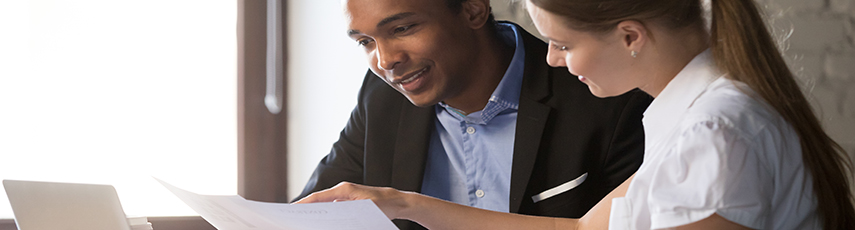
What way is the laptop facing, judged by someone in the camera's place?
facing away from the viewer and to the right of the viewer

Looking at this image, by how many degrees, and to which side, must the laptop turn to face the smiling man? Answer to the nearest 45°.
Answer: approximately 45° to its right

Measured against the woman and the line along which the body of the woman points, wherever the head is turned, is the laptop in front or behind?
in front

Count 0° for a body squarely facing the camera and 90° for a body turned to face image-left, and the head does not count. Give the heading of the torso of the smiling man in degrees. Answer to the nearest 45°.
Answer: approximately 45°

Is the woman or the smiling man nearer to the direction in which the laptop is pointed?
the smiling man

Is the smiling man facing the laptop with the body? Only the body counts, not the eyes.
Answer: yes

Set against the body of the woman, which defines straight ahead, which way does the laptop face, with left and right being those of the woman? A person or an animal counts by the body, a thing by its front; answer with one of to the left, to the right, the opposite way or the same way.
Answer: to the right

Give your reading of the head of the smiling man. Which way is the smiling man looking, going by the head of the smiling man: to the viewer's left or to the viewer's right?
to the viewer's left

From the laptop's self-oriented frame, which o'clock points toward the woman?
The woman is roughly at 3 o'clock from the laptop.

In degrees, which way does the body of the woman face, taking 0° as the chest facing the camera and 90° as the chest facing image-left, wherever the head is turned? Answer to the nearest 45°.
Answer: approximately 90°

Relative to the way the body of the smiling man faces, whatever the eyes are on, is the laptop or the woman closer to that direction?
the laptop

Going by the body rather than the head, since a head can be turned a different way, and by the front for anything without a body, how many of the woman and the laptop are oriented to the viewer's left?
1

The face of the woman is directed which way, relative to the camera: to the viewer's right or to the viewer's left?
to the viewer's left
